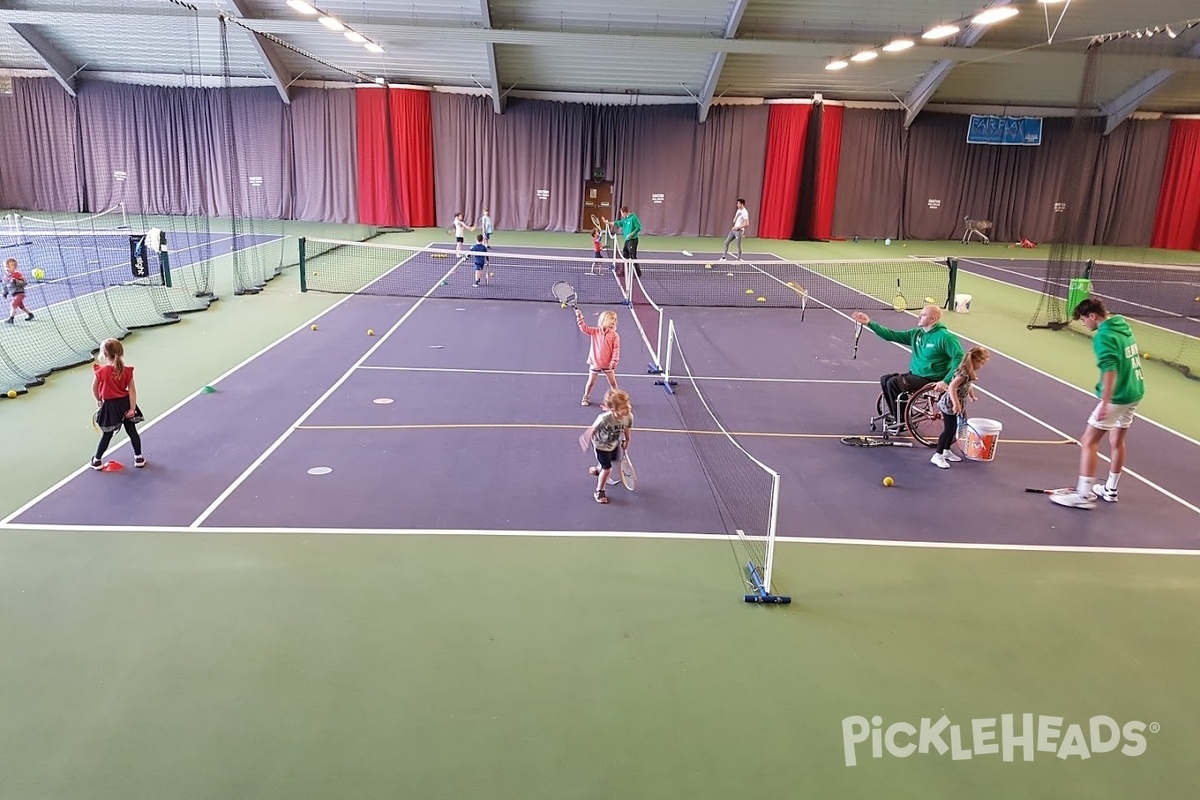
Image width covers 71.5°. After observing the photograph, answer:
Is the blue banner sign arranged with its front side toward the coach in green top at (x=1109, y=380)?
yes

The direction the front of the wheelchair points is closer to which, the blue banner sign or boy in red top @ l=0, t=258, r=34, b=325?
the boy in red top

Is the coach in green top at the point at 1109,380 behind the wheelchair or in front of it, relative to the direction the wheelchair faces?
behind

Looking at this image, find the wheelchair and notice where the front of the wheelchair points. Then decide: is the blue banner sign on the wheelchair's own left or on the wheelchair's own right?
on the wheelchair's own right

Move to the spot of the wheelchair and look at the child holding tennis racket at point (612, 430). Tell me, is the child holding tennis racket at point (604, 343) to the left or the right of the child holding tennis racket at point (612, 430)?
right

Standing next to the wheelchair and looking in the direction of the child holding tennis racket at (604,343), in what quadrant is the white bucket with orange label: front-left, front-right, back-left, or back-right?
back-left

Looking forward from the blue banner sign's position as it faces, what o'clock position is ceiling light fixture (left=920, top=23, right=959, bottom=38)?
The ceiling light fixture is roughly at 12 o'clock from the blue banner sign.

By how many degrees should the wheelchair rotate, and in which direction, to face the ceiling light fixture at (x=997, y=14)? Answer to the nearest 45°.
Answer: approximately 90° to its right

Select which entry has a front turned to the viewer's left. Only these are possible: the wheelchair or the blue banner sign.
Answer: the wheelchair

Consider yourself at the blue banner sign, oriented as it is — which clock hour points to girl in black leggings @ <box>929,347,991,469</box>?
The girl in black leggings is roughly at 12 o'clock from the blue banner sign.

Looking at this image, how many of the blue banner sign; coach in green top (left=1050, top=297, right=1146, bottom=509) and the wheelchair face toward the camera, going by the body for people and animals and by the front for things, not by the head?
1

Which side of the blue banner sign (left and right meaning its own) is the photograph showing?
front

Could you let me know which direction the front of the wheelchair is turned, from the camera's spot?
facing to the left of the viewer

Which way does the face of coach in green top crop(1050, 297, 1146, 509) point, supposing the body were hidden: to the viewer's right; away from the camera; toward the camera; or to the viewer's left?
to the viewer's left

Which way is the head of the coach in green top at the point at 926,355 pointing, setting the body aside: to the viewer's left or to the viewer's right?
to the viewer's left

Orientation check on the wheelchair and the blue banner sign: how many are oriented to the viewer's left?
1
